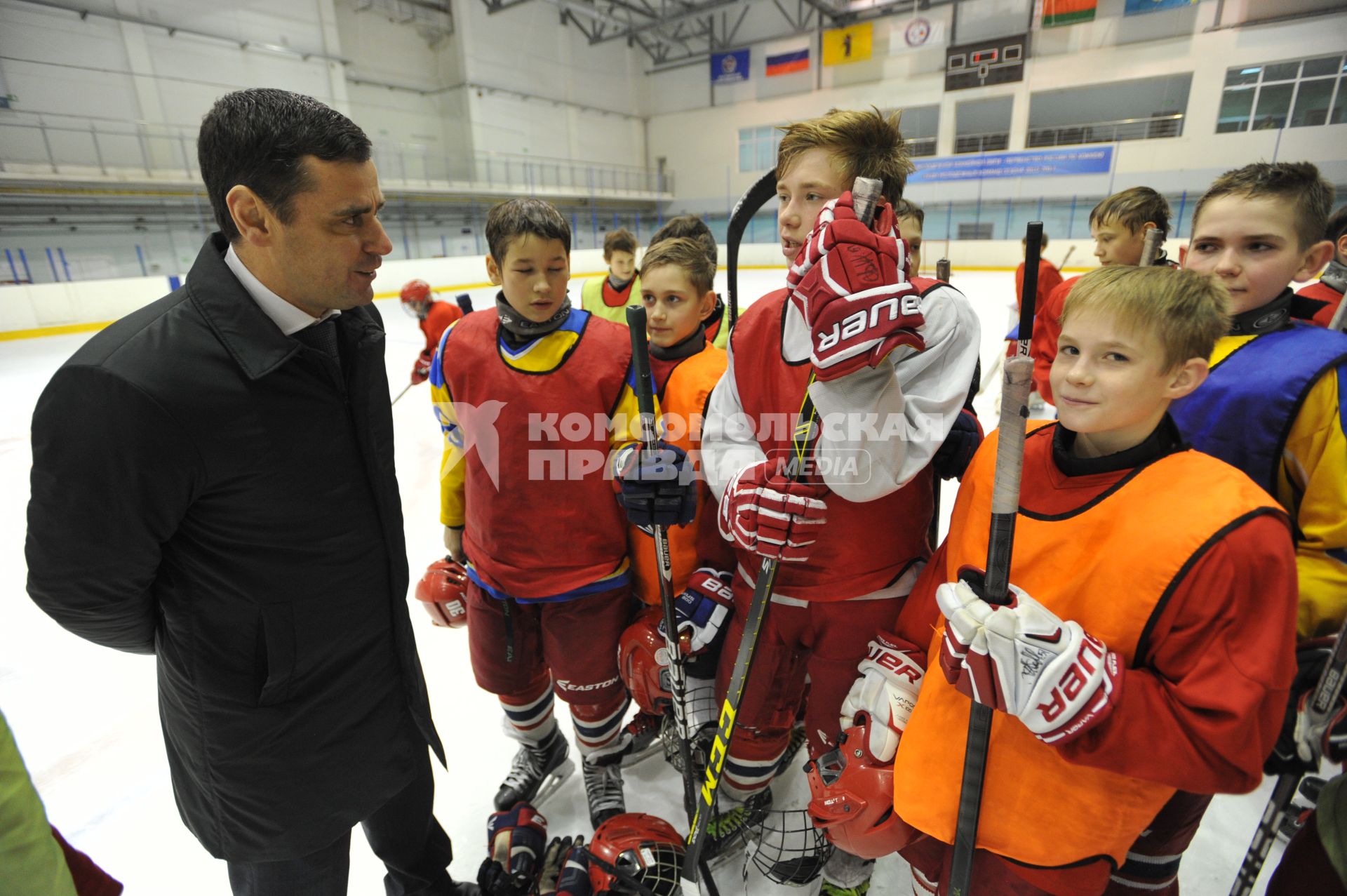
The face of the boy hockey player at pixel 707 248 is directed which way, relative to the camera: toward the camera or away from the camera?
toward the camera

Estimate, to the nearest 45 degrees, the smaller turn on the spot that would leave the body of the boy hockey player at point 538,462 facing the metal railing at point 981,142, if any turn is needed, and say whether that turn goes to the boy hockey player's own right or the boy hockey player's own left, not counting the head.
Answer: approximately 135° to the boy hockey player's own left

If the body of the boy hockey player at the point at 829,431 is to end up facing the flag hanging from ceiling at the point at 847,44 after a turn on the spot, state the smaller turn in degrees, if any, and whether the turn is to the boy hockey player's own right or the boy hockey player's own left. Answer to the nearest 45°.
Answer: approximately 135° to the boy hockey player's own right

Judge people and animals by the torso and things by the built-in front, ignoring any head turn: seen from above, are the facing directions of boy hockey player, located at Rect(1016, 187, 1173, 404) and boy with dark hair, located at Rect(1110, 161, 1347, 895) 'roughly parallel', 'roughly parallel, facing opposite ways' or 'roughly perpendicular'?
roughly parallel

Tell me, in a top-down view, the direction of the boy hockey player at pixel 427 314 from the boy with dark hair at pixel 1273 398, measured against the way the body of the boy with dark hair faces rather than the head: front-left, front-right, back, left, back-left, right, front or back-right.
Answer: front-right

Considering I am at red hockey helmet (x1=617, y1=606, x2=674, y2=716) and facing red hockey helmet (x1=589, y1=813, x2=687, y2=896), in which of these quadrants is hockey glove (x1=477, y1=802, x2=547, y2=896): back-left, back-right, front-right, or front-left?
front-right

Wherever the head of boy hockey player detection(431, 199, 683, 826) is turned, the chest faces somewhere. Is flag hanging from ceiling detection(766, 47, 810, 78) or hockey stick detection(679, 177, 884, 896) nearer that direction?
the hockey stick

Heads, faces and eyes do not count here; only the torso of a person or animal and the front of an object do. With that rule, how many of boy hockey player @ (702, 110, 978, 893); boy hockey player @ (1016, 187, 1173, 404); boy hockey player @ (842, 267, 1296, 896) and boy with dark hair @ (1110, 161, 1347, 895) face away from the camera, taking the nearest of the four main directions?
0

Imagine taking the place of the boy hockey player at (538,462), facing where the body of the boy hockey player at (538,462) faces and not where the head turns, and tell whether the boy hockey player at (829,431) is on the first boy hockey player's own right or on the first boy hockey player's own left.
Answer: on the first boy hockey player's own left

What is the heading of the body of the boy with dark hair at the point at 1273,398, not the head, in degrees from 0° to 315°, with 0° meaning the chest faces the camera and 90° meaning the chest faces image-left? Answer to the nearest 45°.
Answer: approximately 45°

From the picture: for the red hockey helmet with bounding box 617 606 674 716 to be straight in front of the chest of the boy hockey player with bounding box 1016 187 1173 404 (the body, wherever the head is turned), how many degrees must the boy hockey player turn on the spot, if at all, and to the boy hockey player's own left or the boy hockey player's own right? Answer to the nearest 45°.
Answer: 0° — they already face it

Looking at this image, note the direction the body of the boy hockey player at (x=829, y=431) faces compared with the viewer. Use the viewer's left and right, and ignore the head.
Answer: facing the viewer and to the left of the viewer

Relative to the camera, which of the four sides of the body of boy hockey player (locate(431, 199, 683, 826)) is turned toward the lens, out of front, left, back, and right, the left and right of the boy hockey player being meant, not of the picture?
front

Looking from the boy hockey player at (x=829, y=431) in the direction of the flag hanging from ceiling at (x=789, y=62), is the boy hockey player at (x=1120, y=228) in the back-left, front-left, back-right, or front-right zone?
front-right

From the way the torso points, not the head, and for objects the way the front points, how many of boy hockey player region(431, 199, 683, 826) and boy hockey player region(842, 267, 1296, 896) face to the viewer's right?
0
